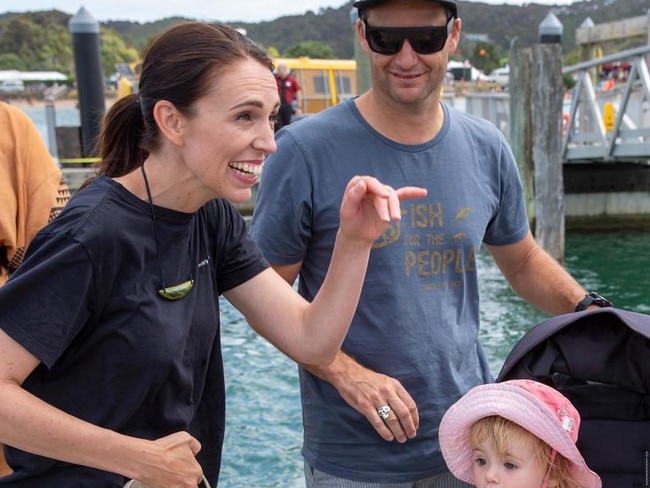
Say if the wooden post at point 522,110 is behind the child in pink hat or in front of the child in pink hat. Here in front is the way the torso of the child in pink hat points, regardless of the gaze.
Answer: behind

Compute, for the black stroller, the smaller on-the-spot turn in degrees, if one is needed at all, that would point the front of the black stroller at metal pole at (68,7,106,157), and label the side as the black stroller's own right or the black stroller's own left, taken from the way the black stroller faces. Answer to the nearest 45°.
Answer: approximately 90° to the black stroller's own right

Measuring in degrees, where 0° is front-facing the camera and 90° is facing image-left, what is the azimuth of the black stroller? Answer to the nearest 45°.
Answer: approximately 45°

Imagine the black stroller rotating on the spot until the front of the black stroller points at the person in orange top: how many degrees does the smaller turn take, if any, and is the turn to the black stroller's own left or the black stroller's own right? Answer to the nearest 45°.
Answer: approximately 45° to the black stroller's own right

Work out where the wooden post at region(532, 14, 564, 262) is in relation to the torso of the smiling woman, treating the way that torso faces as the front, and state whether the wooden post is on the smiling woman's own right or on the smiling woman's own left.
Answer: on the smiling woman's own left

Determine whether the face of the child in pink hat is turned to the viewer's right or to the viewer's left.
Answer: to the viewer's left

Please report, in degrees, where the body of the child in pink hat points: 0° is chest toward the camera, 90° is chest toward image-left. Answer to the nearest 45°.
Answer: approximately 45°

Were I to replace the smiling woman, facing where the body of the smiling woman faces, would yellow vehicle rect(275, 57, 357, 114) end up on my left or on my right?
on my left

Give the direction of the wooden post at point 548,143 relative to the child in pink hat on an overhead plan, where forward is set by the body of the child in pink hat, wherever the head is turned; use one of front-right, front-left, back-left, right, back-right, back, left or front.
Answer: back-right
